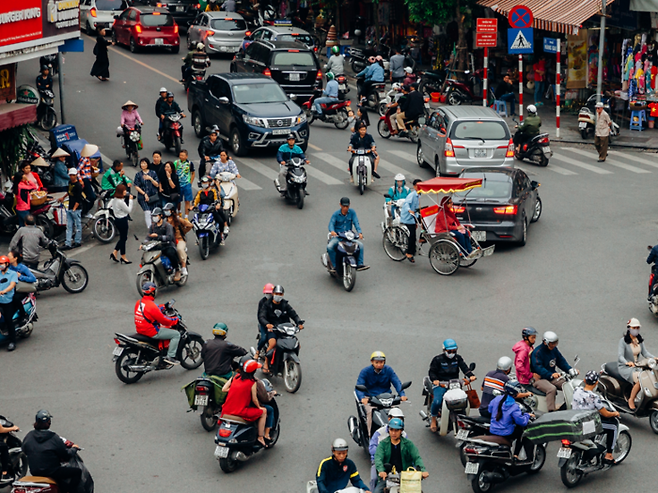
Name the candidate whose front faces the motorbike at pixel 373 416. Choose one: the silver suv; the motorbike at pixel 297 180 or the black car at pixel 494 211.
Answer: the motorbike at pixel 297 180

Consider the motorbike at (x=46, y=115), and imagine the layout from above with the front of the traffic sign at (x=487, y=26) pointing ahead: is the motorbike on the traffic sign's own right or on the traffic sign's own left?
on the traffic sign's own right

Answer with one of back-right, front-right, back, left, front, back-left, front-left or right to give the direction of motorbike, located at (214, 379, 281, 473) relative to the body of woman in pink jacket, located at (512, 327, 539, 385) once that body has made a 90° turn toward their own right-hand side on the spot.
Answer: front-right

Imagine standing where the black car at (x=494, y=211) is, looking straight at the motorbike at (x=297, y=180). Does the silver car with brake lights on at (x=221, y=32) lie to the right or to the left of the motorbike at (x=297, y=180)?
right

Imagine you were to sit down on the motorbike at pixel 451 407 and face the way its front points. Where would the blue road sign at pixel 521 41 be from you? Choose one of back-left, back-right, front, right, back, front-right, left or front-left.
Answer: back

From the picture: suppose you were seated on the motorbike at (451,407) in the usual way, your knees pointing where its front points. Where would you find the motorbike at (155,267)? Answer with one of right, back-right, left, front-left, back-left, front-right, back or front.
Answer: back-right
